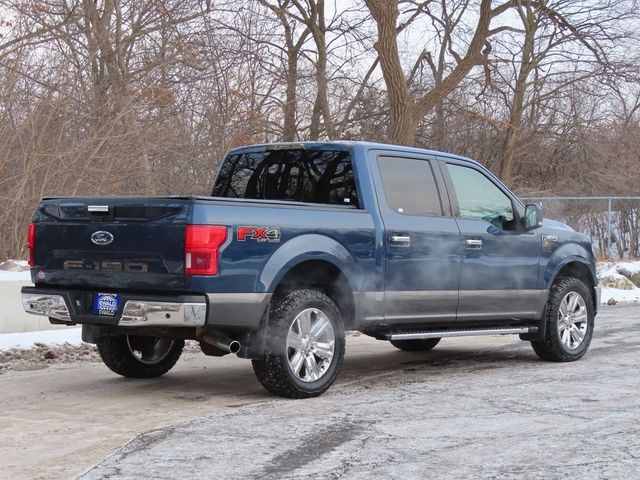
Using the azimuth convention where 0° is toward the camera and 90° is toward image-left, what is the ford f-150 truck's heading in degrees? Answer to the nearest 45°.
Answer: approximately 225°

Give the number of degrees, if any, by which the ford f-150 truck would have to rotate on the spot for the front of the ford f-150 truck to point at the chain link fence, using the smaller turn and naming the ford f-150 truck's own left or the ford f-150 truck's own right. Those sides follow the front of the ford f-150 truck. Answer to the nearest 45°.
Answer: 0° — it already faces it
